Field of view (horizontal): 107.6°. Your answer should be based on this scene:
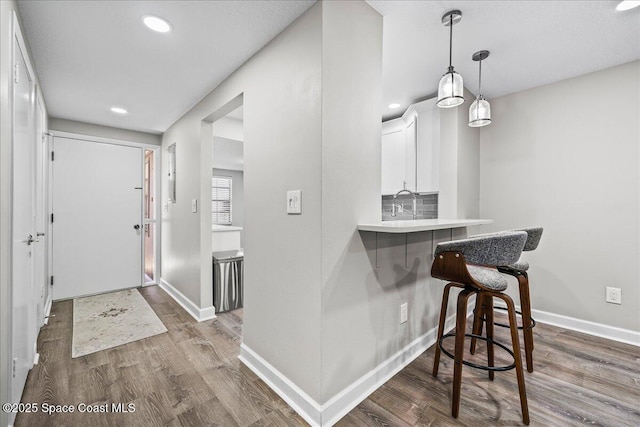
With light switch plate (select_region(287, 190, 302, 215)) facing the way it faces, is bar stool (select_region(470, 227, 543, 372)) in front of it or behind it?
behind

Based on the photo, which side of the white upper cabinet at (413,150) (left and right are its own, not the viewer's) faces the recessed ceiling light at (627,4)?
left

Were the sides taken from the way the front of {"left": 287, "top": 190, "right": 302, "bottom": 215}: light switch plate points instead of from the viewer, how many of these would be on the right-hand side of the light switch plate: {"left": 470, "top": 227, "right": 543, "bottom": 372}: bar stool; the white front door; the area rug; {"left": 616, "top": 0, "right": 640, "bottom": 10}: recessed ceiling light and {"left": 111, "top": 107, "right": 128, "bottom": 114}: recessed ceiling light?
3

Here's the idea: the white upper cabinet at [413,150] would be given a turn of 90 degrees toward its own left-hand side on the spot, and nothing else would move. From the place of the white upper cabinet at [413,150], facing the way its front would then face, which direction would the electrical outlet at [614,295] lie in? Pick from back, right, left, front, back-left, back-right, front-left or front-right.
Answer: front-left

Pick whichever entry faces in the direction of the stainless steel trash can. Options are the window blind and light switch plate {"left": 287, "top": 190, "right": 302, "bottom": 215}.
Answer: the window blind

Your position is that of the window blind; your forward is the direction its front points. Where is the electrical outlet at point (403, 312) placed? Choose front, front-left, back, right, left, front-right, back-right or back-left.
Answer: front

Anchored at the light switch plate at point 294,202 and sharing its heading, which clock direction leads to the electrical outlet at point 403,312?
The electrical outlet is roughly at 7 o'clock from the light switch plate.

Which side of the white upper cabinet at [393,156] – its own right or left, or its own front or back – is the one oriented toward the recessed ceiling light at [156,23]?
front

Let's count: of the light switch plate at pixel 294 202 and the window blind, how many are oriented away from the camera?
0

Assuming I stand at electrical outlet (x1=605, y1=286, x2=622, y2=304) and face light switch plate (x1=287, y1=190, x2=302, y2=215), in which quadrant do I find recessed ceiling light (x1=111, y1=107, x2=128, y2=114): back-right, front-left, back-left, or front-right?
front-right

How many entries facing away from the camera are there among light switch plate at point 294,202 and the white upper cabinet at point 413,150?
0

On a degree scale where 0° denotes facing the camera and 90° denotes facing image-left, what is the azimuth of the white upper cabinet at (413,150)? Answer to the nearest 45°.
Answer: approximately 45°

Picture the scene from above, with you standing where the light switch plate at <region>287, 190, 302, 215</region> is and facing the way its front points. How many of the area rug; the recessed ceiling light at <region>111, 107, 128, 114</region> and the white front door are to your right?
3

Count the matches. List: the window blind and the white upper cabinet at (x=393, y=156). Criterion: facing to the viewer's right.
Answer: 0

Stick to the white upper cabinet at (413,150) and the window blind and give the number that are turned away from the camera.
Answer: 0

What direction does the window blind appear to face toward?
toward the camera

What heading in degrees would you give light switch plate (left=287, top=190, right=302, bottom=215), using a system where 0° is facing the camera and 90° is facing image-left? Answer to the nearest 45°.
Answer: approximately 45°
